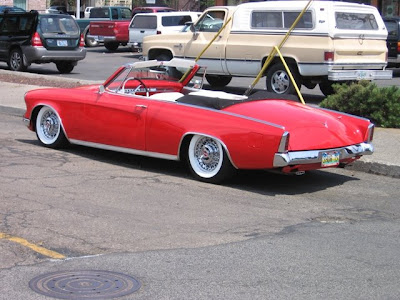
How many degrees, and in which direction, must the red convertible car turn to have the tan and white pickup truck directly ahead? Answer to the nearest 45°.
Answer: approximately 45° to its right

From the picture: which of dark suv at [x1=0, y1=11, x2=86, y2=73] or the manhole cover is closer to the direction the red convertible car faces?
the dark suv

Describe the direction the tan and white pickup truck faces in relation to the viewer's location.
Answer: facing away from the viewer and to the left of the viewer

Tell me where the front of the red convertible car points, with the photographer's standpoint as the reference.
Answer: facing away from the viewer and to the left of the viewer

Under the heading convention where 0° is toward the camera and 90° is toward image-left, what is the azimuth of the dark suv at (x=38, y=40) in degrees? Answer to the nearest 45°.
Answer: approximately 135°

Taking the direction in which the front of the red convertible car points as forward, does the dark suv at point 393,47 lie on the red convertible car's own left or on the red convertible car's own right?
on the red convertible car's own right

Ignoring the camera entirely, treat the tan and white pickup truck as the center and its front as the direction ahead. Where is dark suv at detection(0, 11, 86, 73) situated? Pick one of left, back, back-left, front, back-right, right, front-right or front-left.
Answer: front

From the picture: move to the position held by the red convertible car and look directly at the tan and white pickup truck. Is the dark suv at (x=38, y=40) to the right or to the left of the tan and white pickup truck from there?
left

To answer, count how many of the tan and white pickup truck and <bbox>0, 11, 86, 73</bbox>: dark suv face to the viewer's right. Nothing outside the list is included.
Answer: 0

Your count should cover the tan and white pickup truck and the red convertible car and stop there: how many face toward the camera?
0

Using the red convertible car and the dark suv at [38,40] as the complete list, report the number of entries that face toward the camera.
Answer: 0

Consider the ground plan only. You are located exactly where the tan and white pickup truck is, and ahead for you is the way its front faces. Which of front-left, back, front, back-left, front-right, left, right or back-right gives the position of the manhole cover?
back-left

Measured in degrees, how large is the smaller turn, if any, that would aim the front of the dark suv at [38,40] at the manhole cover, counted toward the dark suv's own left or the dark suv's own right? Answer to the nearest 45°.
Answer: approximately 135° to the dark suv's own left

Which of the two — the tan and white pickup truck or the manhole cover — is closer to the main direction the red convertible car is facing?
the tan and white pickup truck
